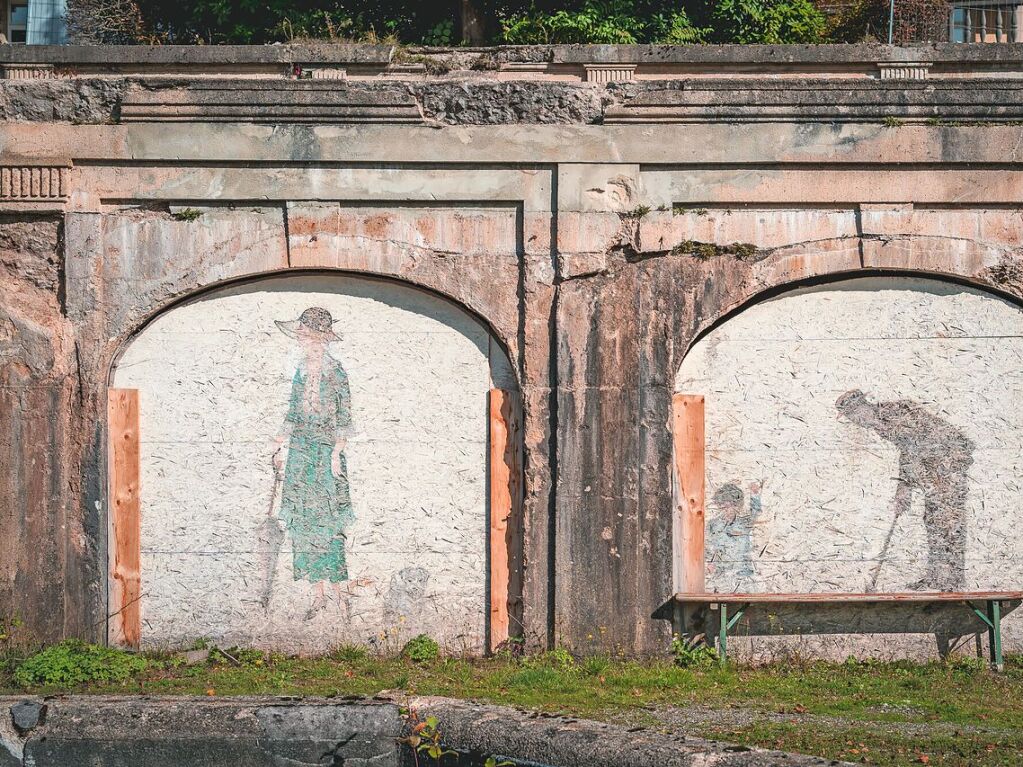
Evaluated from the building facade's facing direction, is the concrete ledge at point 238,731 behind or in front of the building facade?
in front

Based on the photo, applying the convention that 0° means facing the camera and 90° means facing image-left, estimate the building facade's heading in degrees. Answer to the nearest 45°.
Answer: approximately 0°

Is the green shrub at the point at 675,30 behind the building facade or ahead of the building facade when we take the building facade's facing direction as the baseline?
behind

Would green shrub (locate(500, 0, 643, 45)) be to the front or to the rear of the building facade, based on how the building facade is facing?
to the rear

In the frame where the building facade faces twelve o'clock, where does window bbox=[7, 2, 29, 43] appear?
The window is roughly at 5 o'clock from the building facade.
